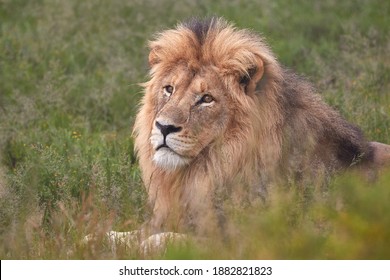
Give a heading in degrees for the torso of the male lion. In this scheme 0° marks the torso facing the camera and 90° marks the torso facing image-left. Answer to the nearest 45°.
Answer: approximately 45°
